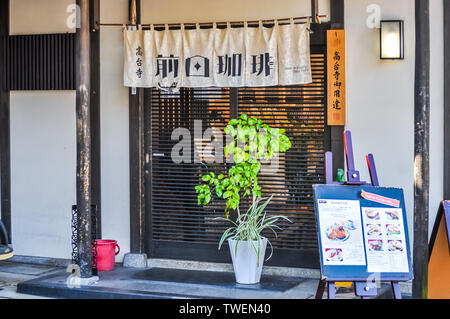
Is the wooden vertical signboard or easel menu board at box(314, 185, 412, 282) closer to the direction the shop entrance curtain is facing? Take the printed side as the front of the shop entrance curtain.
the easel menu board

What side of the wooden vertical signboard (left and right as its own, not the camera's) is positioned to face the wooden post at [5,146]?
right

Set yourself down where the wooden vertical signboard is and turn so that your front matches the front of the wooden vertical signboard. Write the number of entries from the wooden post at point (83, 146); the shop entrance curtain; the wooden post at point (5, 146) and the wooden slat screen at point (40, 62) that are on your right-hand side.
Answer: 4

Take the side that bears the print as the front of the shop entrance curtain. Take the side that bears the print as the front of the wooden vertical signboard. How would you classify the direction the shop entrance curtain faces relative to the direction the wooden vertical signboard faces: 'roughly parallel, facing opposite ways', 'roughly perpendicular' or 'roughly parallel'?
roughly parallel

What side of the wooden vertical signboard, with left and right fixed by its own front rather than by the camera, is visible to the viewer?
front

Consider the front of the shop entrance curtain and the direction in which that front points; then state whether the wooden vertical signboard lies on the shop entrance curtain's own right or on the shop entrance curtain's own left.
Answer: on the shop entrance curtain's own left

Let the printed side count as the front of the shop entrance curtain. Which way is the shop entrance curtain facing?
toward the camera

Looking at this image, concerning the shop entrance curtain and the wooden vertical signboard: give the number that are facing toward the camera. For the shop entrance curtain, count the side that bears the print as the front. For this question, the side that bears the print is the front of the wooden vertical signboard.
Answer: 2

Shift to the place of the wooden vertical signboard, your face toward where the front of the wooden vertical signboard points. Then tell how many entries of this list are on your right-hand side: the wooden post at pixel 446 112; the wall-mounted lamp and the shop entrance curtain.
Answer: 1

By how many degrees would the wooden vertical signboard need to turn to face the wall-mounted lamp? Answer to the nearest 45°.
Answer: approximately 90° to its left
